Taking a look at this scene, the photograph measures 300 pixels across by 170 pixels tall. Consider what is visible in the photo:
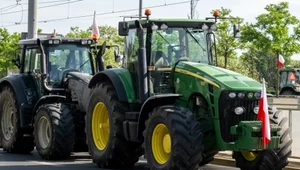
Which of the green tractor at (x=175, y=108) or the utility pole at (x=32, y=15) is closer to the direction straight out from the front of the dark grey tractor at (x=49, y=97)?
the green tractor

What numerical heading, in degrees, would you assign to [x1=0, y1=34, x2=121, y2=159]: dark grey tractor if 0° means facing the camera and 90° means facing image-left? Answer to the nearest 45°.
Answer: approximately 315°

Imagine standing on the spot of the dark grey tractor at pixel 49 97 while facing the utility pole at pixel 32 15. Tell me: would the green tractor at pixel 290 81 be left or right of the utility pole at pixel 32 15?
right

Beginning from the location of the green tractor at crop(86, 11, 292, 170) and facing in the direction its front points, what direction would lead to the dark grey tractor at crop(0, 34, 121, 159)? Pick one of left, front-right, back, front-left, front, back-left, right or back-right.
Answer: back

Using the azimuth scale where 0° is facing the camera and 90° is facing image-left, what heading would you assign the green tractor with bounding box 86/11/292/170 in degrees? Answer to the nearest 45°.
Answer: approximately 315°

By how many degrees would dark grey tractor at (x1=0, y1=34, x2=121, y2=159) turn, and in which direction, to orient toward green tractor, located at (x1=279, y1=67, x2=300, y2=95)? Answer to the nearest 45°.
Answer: approximately 90° to its left

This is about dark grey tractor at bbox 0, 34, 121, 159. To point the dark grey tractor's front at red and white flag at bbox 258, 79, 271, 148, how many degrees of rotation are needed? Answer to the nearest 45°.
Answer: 0° — it already faces it

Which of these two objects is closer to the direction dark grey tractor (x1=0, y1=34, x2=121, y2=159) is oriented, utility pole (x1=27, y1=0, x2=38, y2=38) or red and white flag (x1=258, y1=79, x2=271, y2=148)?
the red and white flag

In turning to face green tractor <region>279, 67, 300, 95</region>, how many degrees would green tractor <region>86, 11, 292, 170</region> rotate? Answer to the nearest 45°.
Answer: approximately 135° to its left
